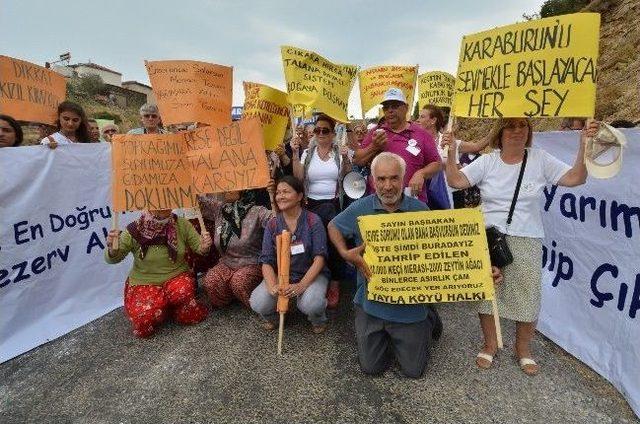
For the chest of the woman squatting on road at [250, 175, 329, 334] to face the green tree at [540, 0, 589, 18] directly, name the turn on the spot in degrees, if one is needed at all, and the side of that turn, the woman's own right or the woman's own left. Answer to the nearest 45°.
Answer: approximately 135° to the woman's own left

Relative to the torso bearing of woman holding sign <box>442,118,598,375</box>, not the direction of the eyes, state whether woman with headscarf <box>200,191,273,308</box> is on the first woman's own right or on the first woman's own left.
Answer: on the first woman's own right

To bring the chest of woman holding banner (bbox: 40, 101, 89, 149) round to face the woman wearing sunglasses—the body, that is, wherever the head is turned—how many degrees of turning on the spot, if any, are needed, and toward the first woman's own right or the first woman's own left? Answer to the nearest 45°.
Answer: approximately 45° to the first woman's own left

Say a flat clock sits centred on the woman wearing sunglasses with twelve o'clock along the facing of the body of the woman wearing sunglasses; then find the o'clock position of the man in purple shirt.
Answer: The man in purple shirt is roughly at 10 o'clock from the woman wearing sunglasses.
